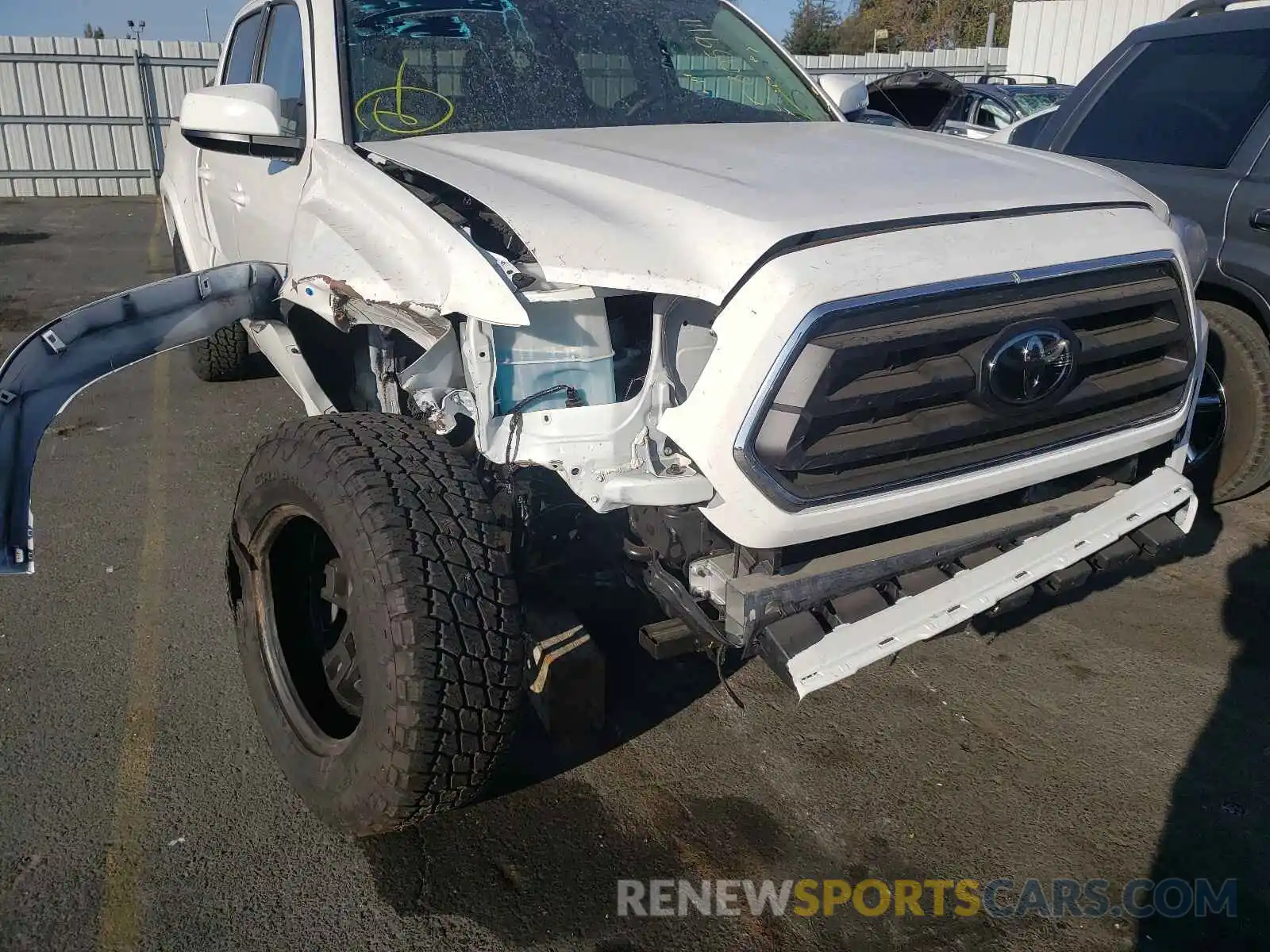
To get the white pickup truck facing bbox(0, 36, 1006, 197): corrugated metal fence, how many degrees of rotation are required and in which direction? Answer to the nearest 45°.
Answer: approximately 180°

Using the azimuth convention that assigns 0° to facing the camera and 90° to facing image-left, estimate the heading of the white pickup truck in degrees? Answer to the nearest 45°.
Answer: approximately 315°

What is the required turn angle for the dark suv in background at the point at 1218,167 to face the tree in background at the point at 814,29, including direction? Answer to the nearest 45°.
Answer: approximately 135° to its left

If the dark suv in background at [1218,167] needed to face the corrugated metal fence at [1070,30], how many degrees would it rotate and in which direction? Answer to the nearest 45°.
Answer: approximately 135° to its left

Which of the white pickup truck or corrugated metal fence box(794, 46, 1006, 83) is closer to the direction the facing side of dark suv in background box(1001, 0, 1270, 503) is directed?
the white pickup truck

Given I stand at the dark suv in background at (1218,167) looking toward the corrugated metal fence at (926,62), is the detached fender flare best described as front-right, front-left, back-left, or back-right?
back-left

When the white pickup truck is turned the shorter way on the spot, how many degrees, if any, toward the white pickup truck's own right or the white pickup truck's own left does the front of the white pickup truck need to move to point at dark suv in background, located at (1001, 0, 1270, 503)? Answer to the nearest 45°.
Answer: approximately 90° to the white pickup truck's own left

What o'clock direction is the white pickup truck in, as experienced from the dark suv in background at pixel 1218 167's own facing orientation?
The white pickup truck is roughly at 2 o'clock from the dark suv in background.

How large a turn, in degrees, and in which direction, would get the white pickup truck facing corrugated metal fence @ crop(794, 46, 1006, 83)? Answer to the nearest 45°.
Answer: approximately 135° to its left
